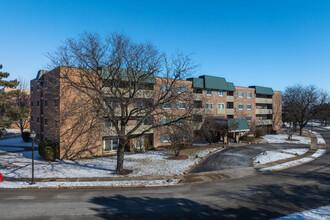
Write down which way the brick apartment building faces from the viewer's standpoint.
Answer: facing the viewer and to the right of the viewer

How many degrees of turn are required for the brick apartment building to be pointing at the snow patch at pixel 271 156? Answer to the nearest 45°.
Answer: approximately 45° to its left
